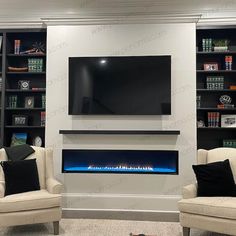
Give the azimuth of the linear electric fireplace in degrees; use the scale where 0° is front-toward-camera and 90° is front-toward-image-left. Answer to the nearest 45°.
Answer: approximately 0°

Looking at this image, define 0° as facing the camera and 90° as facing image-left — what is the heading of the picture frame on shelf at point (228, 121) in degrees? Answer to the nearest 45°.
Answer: approximately 0°

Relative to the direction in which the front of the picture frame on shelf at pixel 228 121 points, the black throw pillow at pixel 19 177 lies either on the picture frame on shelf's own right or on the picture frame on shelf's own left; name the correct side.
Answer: on the picture frame on shelf's own right

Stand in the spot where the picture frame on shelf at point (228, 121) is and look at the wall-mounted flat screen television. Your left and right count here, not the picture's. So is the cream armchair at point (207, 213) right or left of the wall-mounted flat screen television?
left

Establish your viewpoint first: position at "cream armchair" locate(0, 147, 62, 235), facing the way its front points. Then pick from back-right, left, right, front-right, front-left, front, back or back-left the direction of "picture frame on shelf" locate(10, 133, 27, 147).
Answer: back-left

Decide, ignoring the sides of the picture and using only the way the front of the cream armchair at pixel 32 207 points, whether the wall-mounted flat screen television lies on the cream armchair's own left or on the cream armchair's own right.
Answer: on the cream armchair's own left

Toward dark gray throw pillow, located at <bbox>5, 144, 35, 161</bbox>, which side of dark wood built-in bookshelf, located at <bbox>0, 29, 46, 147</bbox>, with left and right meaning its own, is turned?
front

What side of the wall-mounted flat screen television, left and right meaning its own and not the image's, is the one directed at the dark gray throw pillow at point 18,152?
right
